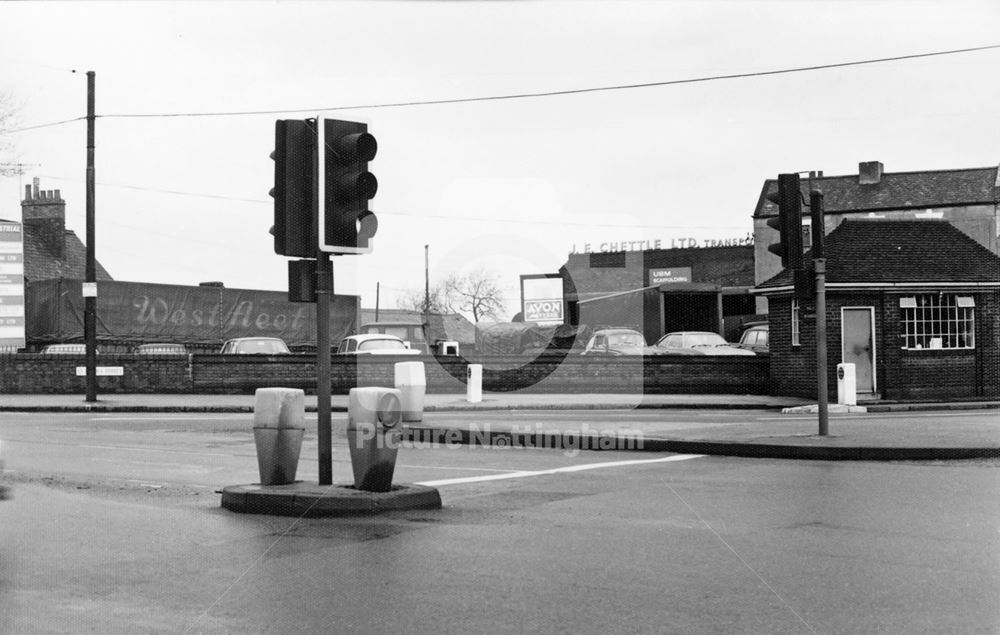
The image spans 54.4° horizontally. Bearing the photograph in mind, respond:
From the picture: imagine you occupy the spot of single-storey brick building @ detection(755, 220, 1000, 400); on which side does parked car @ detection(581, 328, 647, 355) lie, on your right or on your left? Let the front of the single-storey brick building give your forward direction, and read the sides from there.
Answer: on your right

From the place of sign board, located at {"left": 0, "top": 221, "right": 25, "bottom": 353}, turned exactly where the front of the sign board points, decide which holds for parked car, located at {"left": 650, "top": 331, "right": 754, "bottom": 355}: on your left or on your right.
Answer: on your left

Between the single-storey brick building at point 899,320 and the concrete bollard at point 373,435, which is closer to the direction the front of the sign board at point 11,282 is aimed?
the concrete bollard

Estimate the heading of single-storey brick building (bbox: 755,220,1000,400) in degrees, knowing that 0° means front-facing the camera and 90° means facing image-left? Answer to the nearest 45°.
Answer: approximately 0°

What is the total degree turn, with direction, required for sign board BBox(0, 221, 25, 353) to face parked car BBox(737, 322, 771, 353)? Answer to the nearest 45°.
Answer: approximately 90° to its left

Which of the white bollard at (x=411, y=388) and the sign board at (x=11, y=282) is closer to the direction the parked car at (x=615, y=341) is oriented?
the white bollard

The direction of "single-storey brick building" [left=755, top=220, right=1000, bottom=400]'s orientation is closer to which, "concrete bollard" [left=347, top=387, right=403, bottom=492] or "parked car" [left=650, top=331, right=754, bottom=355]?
the concrete bollard

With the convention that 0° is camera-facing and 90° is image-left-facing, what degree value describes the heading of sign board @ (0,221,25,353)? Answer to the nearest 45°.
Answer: approximately 0°

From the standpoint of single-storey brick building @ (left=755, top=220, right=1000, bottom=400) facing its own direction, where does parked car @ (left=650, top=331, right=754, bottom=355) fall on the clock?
The parked car is roughly at 4 o'clock from the single-storey brick building.

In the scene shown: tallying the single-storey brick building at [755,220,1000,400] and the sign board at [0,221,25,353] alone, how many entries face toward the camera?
2

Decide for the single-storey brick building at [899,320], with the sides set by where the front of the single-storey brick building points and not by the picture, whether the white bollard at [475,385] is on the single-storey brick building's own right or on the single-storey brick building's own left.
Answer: on the single-storey brick building's own right
